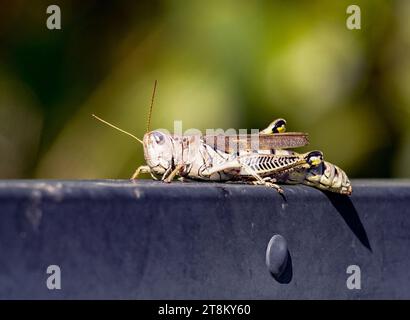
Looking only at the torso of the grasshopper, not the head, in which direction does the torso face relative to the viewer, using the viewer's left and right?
facing to the left of the viewer
